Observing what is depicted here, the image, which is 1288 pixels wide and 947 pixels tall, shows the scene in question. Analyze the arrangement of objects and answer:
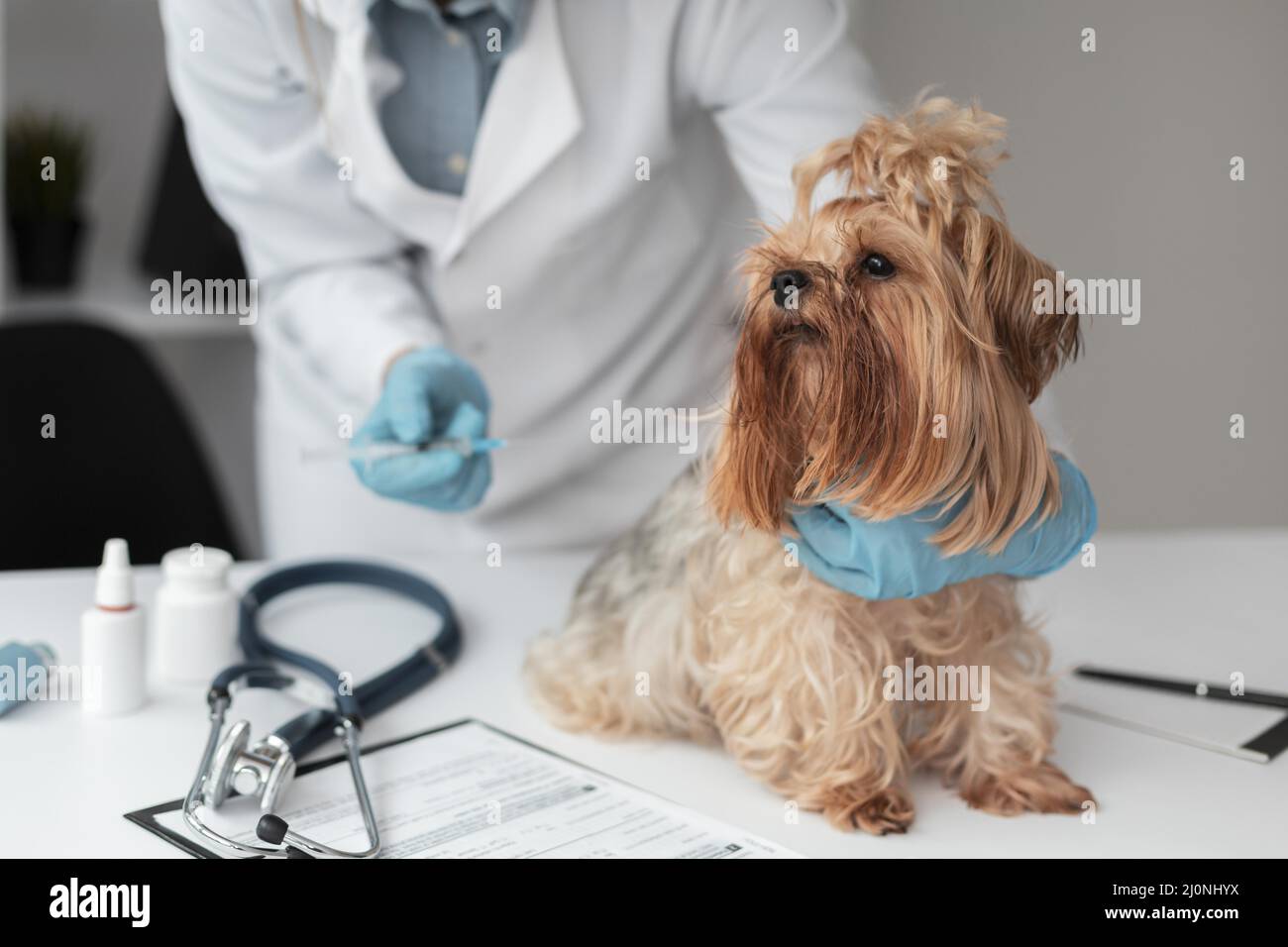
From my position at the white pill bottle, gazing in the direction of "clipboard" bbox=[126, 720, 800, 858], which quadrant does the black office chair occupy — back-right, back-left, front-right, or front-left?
back-left

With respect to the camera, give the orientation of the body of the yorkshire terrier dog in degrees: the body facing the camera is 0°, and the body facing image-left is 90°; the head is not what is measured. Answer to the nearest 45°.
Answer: approximately 315°

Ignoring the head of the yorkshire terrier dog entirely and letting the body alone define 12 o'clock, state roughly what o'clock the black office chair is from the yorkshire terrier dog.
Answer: The black office chair is roughly at 6 o'clock from the yorkshire terrier dog.

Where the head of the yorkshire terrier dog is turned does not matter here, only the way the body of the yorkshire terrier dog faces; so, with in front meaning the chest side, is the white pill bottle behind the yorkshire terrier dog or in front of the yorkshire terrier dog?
behind

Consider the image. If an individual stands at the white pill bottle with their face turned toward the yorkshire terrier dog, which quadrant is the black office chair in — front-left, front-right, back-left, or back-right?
back-left

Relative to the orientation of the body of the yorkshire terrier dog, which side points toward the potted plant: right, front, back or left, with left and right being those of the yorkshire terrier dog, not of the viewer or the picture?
back
